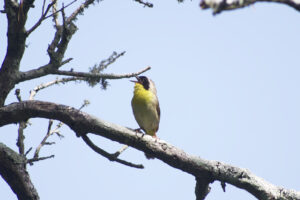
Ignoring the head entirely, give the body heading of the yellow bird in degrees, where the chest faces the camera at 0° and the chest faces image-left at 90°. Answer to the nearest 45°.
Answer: approximately 45°

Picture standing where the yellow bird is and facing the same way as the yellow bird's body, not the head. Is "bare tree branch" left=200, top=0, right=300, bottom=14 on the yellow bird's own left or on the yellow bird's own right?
on the yellow bird's own left
